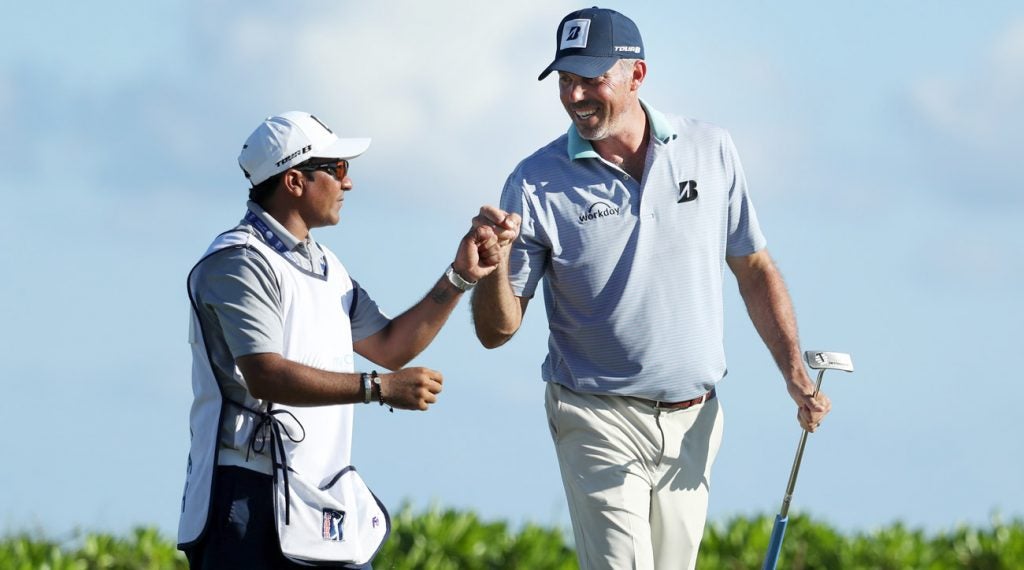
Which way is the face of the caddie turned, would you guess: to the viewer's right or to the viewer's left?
to the viewer's right

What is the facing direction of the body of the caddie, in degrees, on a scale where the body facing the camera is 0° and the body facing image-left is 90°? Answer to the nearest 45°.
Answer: approximately 270°

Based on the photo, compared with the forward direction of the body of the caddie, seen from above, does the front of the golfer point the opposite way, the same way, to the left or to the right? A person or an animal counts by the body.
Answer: to the right

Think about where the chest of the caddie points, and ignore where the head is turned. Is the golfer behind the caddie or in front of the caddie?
in front

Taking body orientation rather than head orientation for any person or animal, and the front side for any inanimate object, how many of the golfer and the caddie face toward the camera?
1

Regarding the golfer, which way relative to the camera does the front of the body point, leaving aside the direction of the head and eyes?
toward the camera

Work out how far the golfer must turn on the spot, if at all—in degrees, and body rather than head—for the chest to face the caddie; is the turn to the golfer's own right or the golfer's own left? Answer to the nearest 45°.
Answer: approximately 45° to the golfer's own right

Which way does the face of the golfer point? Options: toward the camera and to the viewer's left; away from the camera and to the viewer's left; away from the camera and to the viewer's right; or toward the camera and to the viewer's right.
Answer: toward the camera and to the viewer's left
